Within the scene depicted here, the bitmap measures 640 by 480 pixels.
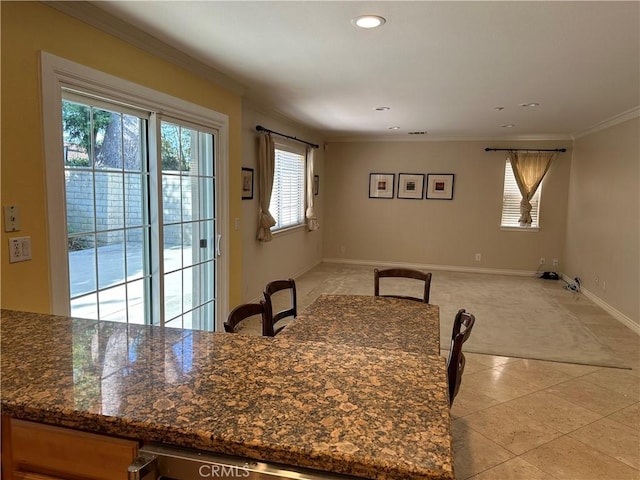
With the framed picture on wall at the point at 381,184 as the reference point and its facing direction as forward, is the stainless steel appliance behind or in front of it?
in front

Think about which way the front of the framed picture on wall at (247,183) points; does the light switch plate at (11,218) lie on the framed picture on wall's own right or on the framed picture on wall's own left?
on the framed picture on wall's own right

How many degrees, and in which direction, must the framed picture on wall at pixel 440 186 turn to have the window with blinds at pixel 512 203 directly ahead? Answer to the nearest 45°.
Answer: approximately 90° to its left

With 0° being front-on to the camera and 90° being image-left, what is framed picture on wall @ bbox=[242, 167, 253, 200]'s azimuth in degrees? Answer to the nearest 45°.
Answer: approximately 315°

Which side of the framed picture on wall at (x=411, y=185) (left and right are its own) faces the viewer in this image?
front

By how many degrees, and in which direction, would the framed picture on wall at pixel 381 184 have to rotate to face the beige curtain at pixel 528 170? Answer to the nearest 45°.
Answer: approximately 90° to its left

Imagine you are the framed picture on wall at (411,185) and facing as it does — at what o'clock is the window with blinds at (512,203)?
The window with blinds is roughly at 9 o'clock from the framed picture on wall.

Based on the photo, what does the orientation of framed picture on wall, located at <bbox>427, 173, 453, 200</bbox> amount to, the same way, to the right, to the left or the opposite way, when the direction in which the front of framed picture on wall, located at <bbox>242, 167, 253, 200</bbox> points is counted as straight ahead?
to the right

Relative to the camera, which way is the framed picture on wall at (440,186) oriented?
toward the camera

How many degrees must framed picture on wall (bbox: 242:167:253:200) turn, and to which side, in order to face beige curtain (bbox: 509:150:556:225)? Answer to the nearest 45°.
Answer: approximately 45° to its left

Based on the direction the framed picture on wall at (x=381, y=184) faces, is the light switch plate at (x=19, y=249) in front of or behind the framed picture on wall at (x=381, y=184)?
in front

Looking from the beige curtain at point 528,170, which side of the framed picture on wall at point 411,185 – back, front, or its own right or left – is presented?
left

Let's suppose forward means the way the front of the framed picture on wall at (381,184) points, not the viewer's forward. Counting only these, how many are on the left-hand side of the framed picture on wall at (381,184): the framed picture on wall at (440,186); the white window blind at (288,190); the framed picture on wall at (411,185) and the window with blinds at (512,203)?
3

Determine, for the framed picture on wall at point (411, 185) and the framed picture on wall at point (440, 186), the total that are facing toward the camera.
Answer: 2

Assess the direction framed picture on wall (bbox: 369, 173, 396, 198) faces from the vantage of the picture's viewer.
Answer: facing the viewer

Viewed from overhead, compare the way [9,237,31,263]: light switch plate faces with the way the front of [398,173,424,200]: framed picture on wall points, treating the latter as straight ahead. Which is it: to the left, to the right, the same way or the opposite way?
to the left
